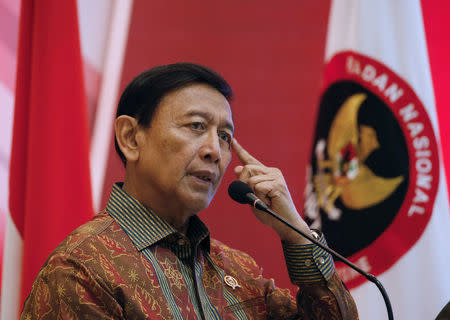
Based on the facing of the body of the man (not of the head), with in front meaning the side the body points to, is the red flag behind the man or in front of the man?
behind

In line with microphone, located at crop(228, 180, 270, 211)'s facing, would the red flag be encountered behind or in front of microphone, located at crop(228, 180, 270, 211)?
in front

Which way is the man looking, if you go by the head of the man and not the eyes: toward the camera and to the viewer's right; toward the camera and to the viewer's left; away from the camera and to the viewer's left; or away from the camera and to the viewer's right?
toward the camera and to the viewer's right

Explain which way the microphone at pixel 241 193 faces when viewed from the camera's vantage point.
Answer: facing to the left of the viewer
